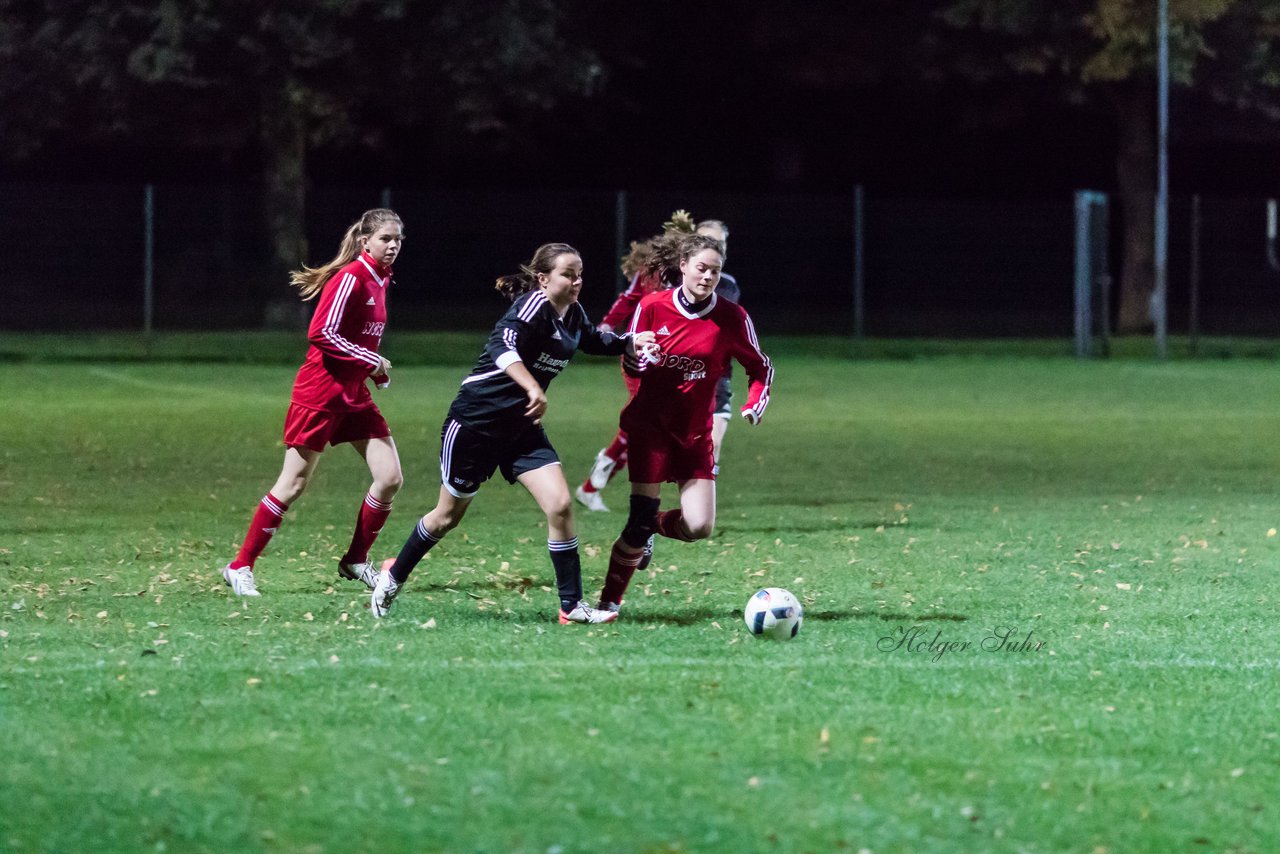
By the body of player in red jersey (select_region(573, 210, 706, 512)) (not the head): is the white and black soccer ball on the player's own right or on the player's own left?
on the player's own right

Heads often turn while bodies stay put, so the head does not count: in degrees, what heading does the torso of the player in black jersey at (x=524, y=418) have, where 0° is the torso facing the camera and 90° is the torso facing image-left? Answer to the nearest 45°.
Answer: approximately 315°

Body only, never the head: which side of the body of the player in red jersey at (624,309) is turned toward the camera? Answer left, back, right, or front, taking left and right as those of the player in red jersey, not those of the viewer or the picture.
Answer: right

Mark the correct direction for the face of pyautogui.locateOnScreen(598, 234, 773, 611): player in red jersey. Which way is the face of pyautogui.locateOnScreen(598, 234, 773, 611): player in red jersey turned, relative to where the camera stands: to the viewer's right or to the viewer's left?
to the viewer's right

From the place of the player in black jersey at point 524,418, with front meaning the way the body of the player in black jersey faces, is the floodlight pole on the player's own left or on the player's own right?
on the player's own left

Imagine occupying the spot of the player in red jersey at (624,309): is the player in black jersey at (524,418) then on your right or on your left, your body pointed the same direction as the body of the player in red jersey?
on your right
